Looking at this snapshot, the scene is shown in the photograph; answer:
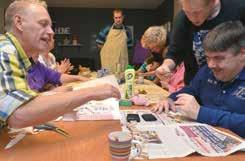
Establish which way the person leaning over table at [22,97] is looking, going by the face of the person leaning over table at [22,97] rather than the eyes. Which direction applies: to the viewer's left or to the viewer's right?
to the viewer's right

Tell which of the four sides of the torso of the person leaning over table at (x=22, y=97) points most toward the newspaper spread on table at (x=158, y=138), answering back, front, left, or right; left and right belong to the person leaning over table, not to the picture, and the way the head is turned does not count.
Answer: front

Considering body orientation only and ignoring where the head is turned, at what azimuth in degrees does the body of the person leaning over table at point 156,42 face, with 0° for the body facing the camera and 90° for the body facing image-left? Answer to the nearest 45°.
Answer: approximately 45°

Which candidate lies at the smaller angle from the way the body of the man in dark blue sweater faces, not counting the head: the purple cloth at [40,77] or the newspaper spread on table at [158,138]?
the newspaper spread on table

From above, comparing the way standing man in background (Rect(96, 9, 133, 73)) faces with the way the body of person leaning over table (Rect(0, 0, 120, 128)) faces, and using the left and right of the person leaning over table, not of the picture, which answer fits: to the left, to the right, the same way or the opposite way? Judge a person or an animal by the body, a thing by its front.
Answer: to the right

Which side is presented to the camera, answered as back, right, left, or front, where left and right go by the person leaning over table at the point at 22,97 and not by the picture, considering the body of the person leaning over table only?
right

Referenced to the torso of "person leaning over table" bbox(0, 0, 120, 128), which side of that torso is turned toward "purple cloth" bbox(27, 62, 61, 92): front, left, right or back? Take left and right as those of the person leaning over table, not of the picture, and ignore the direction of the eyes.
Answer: left

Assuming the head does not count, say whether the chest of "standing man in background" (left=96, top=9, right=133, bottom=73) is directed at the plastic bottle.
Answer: yes

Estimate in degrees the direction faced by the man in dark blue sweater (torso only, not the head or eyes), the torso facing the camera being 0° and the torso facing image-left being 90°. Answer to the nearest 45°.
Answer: approximately 45°
